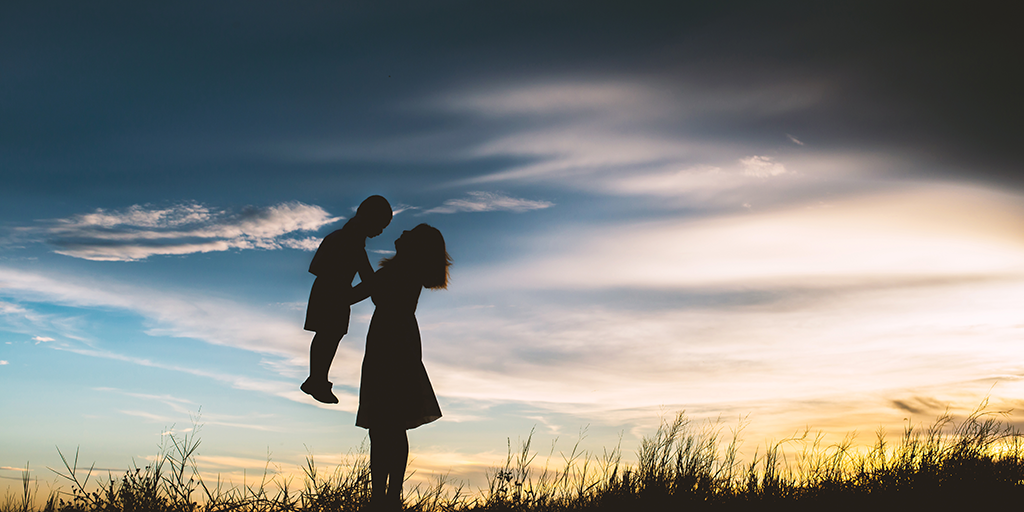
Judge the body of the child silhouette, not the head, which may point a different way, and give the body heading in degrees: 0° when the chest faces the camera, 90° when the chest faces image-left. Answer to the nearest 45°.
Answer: approximately 270°
